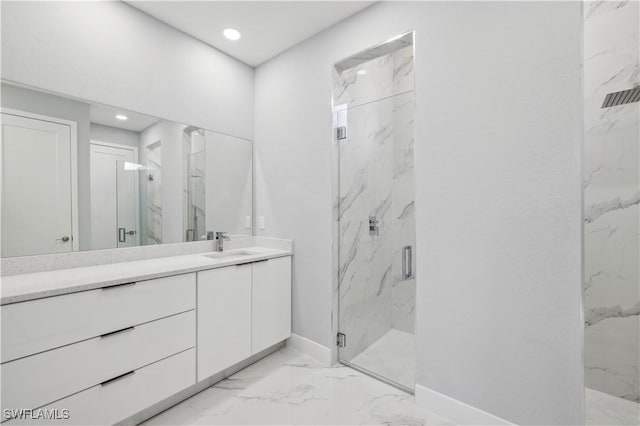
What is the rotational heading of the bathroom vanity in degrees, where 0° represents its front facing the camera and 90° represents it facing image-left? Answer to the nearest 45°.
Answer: approximately 315°

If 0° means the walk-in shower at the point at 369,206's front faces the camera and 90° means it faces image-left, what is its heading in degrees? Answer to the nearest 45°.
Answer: approximately 45°

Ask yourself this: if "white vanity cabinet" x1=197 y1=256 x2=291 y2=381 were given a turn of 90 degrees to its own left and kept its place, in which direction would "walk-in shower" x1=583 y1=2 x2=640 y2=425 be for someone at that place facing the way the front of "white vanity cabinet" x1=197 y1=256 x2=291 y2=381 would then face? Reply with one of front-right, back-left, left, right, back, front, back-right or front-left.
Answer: right

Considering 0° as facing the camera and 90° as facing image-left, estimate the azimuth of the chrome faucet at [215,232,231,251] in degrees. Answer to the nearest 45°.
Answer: approximately 315°

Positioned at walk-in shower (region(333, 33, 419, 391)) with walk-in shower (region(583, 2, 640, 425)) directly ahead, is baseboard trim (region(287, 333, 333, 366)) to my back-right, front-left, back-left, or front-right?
back-right
